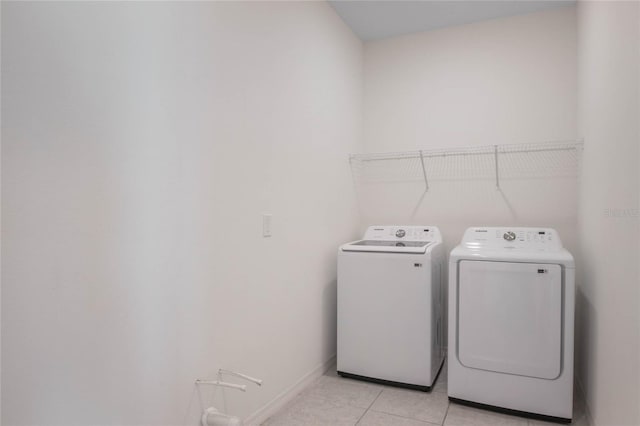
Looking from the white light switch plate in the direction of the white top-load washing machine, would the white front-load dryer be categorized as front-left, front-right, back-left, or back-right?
front-right

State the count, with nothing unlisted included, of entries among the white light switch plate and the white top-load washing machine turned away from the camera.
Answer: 0

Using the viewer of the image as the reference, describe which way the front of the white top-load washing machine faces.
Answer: facing the viewer

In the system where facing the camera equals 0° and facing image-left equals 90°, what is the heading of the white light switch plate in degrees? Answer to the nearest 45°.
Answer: approximately 315°

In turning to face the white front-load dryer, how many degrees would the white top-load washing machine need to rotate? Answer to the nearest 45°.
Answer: approximately 90° to its left

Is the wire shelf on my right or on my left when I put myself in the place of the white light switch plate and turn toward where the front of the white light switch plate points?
on my left

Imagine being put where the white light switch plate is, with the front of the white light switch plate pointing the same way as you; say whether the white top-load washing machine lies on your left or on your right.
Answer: on your left

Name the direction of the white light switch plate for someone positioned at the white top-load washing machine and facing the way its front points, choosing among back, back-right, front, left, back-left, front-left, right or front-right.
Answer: front-right

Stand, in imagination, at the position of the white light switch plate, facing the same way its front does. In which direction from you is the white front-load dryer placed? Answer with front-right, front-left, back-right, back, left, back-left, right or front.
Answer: front-left
